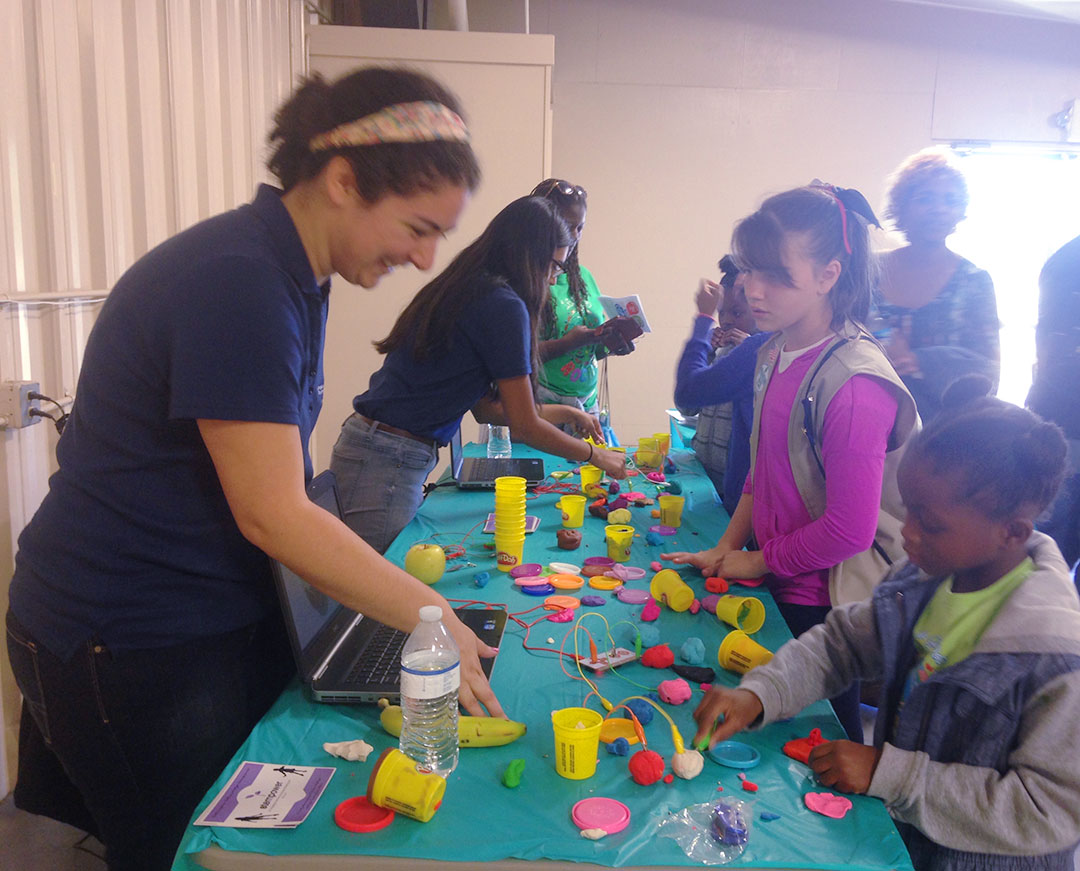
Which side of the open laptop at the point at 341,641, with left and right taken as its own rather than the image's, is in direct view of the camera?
right

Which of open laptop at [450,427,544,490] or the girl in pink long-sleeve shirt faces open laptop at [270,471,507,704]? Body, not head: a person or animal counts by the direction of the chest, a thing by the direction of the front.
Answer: the girl in pink long-sleeve shirt

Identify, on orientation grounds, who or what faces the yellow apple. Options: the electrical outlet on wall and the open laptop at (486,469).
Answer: the electrical outlet on wall

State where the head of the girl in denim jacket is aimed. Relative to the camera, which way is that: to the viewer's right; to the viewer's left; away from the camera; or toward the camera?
to the viewer's left

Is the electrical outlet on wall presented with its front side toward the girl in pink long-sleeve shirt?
yes

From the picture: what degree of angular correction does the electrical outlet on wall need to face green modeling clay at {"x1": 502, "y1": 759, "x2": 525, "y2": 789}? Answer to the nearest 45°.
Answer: approximately 45° to its right

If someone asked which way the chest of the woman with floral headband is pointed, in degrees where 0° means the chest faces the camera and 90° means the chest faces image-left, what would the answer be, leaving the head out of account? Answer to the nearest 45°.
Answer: approximately 270°
